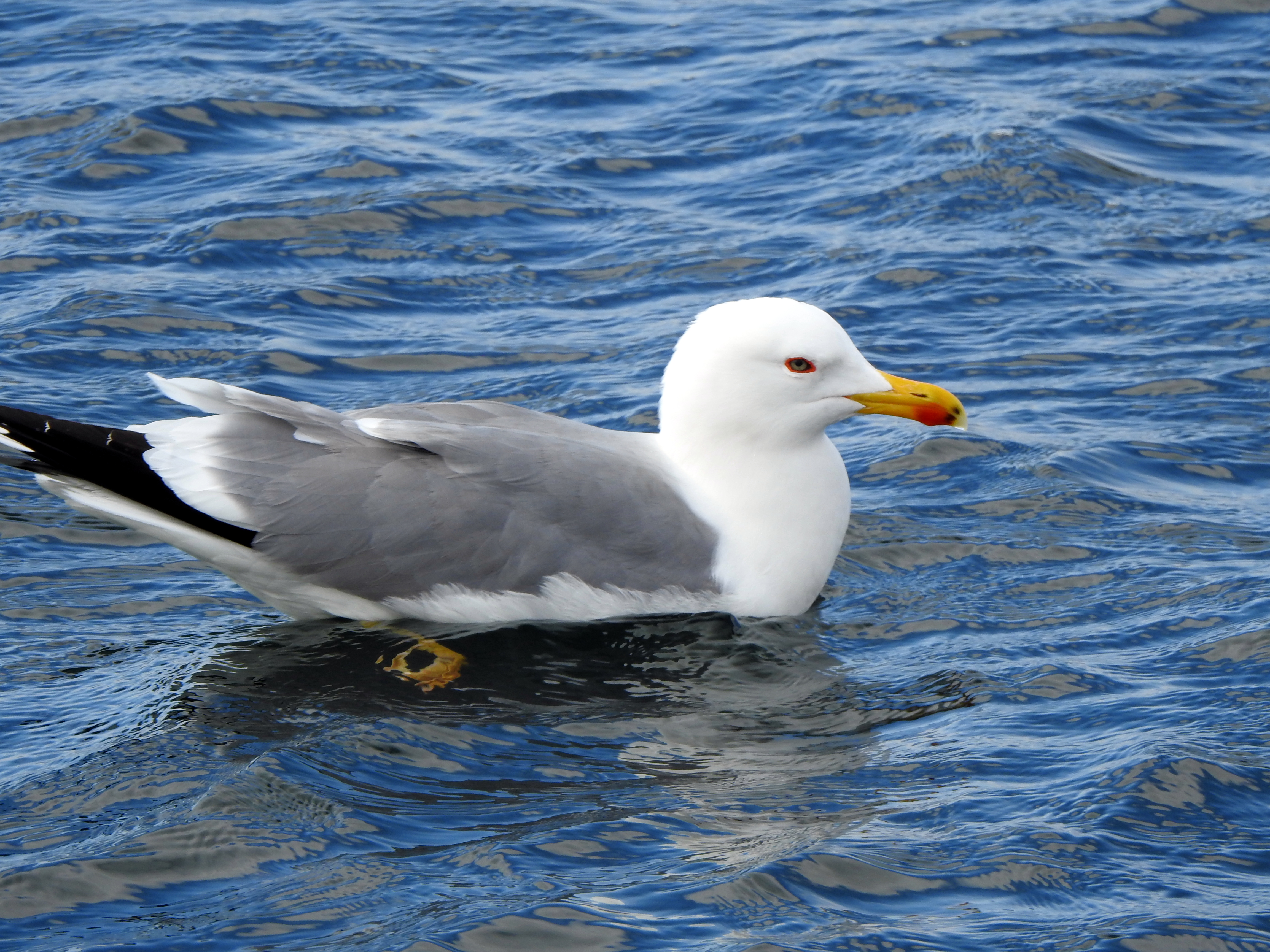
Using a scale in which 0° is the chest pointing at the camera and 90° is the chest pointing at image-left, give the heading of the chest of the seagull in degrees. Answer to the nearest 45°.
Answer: approximately 270°
